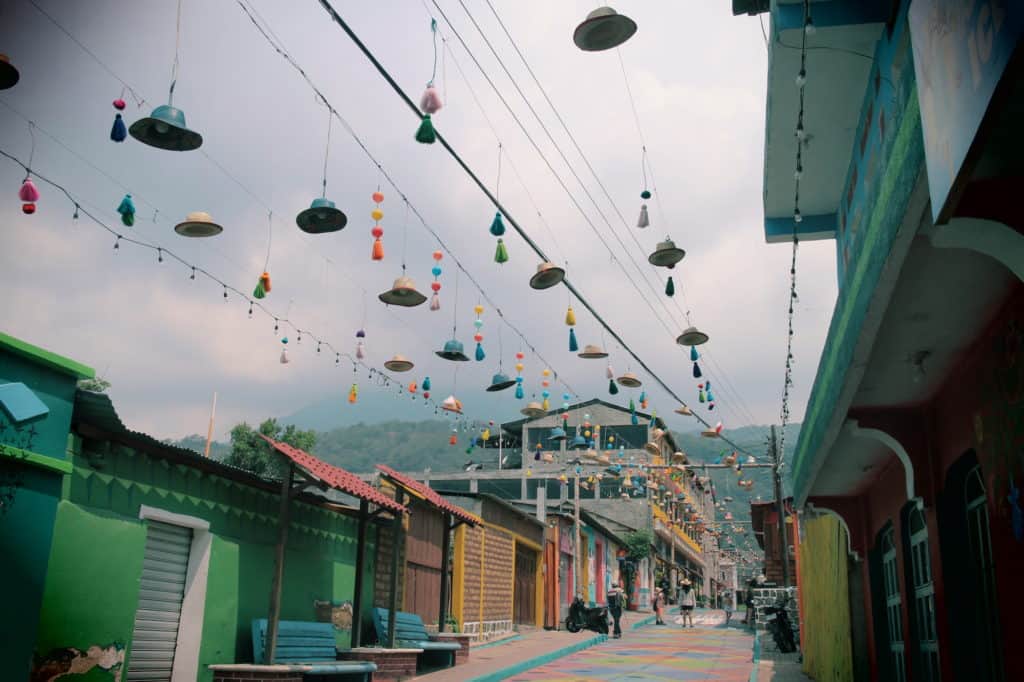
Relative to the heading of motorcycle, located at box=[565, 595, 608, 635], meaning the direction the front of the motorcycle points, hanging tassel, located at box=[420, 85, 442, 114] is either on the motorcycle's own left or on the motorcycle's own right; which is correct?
on the motorcycle's own left

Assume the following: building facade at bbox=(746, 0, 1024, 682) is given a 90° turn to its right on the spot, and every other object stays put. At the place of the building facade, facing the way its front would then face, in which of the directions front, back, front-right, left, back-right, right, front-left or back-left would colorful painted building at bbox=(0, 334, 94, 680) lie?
left

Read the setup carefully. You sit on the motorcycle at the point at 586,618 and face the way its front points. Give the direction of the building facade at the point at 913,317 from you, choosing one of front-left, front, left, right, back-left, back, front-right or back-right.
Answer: left

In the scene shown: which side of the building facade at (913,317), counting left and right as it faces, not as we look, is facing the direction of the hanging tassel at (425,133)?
front

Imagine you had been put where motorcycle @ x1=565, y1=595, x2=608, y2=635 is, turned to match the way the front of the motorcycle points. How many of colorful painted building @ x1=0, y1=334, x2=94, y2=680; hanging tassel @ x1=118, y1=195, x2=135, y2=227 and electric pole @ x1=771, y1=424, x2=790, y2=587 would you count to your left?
2

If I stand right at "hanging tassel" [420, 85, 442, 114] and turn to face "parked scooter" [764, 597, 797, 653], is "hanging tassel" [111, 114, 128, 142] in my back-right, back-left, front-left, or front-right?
back-left

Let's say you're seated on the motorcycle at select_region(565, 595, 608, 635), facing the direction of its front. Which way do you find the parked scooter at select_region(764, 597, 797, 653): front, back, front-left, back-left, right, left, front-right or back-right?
back-left

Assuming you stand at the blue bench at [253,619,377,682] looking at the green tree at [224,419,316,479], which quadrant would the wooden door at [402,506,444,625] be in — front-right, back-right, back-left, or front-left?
front-right

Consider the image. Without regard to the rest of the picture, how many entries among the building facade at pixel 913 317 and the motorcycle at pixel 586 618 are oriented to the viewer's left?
2

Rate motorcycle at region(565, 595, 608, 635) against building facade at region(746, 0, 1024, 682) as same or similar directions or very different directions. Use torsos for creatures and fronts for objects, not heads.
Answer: same or similar directions

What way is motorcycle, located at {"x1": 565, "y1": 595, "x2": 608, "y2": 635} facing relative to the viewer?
to the viewer's left

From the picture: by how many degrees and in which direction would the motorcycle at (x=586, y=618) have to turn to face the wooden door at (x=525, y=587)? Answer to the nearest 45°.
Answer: approximately 45° to its left

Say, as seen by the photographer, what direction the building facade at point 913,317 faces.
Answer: facing to the left of the viewer

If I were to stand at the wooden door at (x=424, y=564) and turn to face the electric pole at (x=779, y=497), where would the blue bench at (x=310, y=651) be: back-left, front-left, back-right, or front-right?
back-right

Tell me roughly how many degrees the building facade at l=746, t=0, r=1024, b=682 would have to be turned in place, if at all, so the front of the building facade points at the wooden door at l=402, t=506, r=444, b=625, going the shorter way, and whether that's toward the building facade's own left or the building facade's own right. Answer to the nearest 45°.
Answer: approximately 45° to the building facade's own right
